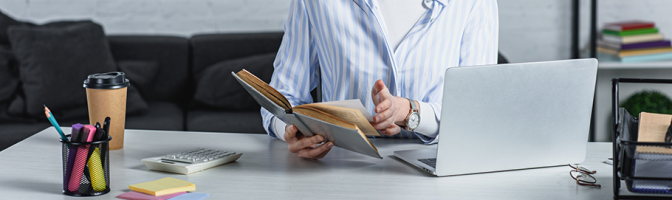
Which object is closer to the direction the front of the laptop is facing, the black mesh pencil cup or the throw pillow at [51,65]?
the throw pillow

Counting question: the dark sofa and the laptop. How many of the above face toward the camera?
1

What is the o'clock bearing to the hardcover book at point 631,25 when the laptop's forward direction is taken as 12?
The hardcover book is roughly at 2 o'clock from the laptop.

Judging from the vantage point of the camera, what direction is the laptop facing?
facing away from the viewer and to the left of the viewer

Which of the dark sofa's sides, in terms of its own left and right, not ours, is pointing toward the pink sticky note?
front

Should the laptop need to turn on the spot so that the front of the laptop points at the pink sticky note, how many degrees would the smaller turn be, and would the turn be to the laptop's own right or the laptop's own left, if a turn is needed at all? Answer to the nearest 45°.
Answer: approximately 90° to the laptop's own left

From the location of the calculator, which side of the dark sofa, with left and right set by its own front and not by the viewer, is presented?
front

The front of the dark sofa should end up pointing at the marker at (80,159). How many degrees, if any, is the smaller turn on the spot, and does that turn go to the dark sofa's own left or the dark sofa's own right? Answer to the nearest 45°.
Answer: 0° — it already faces it

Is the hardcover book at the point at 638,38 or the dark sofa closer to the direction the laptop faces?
the dark sofa

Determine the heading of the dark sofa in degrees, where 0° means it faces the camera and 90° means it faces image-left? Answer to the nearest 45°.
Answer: approximately 0°

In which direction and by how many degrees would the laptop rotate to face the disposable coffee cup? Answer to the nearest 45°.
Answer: approximately 45° to its left

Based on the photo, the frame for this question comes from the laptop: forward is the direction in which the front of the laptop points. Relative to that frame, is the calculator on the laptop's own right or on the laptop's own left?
on the laptop's own left

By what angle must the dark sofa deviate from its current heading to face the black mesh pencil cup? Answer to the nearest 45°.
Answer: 0° — it already faces it
